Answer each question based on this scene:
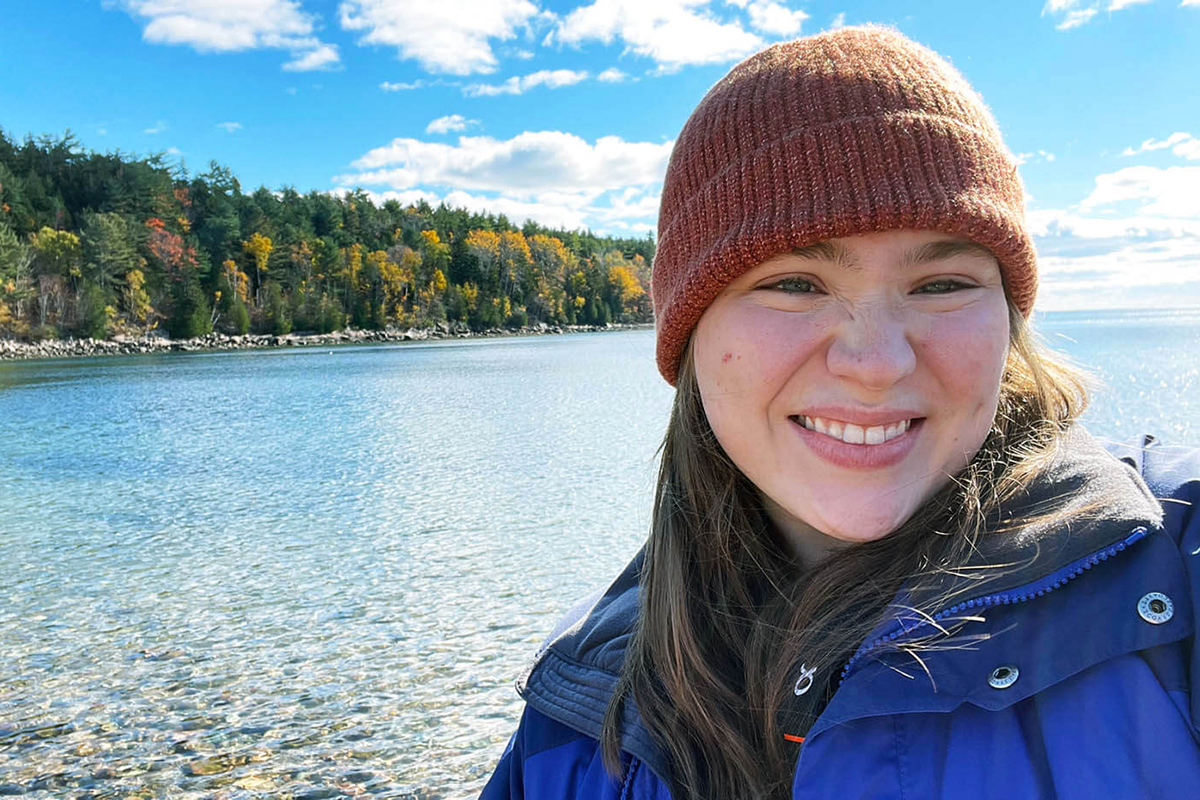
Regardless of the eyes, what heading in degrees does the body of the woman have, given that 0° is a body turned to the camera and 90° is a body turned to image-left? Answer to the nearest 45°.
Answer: approximately 0°
